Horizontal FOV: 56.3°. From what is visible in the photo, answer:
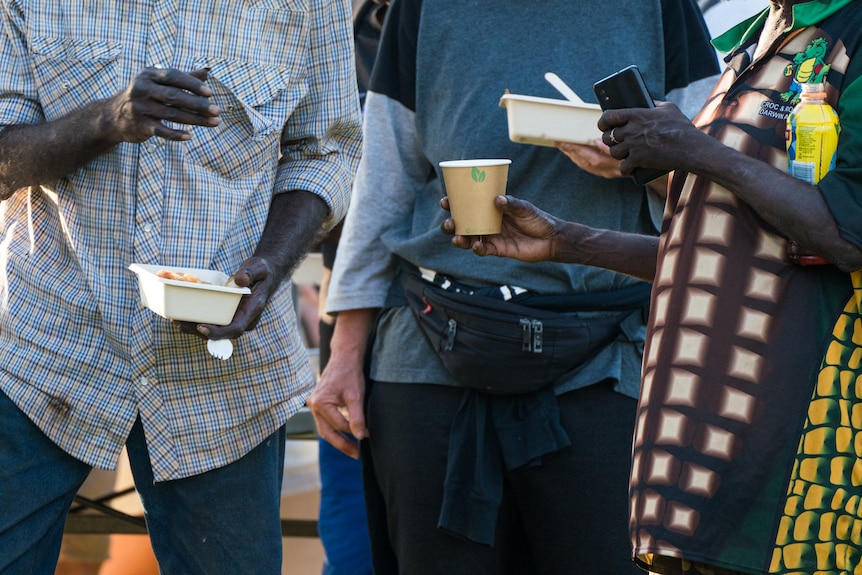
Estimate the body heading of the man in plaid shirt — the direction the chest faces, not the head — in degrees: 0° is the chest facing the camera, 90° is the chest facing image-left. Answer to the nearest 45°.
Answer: approximately 0°

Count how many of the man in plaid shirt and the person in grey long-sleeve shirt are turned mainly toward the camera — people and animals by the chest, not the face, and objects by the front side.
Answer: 2

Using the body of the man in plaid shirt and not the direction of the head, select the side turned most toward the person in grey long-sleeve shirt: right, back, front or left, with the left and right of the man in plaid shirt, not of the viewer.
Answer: left

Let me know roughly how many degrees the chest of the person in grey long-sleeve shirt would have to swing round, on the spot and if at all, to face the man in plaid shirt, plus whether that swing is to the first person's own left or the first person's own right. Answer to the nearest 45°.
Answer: approximately 45° to the first person's own right

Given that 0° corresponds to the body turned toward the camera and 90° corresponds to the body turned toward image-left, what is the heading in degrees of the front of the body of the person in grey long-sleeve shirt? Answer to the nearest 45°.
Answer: approximately 0°
